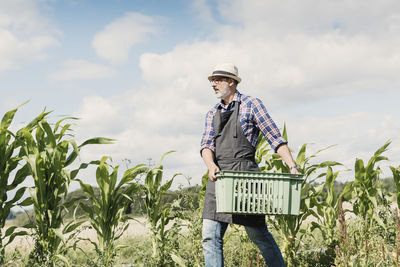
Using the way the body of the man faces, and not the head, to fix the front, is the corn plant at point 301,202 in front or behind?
behind

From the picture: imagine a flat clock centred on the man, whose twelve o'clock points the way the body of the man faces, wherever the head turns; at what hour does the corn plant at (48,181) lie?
The corn plant is roughly at 2 o'clock from the man.

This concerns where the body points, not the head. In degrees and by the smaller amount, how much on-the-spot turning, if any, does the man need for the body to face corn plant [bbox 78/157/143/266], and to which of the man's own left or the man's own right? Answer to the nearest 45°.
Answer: approximately 90° to the man's own right

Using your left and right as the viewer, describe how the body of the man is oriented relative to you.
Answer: facing the viewer and to the left of the viewer

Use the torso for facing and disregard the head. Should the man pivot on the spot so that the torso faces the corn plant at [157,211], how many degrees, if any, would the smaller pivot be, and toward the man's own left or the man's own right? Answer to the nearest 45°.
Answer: approximately 90° to the man's own right

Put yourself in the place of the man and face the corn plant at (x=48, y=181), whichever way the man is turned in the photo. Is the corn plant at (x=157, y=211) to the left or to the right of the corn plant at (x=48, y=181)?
right
